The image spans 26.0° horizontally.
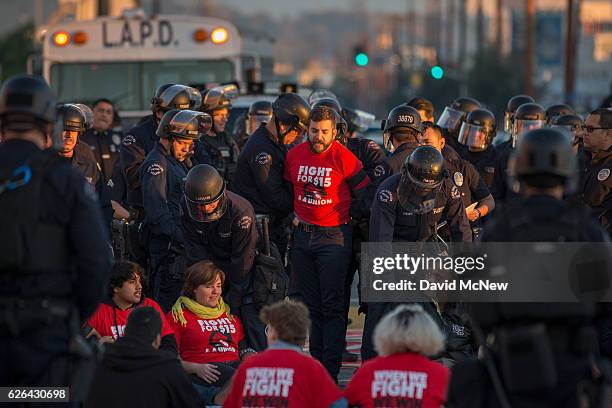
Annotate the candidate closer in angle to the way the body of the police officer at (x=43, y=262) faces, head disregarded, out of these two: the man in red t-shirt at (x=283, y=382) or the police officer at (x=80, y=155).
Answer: the police officer

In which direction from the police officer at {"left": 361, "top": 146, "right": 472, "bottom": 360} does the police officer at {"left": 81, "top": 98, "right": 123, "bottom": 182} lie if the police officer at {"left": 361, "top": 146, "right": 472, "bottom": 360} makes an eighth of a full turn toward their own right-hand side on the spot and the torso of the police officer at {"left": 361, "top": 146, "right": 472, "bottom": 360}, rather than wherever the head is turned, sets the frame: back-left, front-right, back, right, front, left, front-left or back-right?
right

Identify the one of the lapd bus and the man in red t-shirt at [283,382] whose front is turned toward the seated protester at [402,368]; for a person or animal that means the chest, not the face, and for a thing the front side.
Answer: the lapd bus

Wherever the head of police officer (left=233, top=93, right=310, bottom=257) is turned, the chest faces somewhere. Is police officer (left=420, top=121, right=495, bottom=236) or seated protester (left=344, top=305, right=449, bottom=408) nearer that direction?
the police officer

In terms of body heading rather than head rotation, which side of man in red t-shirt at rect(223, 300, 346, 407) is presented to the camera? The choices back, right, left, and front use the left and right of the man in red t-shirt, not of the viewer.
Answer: back

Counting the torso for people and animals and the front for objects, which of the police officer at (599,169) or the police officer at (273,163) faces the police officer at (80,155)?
the police officer at (599,169)

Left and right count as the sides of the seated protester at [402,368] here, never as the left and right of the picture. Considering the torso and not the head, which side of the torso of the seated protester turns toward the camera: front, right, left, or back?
back

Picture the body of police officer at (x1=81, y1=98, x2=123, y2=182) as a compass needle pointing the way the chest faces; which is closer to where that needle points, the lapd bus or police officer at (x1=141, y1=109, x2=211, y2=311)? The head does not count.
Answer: the police officer

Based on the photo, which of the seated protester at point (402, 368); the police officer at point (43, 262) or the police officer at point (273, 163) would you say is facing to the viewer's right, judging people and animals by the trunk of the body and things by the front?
the police officer at point (273, 163)
